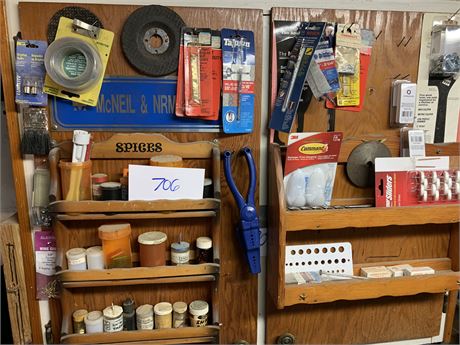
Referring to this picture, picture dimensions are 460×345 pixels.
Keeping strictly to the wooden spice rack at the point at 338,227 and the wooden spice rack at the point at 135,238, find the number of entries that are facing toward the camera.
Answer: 2

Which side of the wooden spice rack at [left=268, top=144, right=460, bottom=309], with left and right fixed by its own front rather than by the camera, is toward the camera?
front

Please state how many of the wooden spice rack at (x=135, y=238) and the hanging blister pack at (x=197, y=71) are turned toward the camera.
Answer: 2

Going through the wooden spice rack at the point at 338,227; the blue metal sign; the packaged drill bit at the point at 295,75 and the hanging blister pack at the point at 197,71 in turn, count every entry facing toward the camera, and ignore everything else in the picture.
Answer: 4

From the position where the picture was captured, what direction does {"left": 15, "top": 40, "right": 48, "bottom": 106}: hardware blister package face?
facing the viewer
